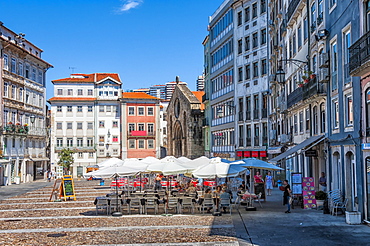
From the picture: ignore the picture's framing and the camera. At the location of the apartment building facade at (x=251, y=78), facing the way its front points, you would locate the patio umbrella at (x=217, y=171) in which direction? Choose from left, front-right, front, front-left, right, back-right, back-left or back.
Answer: front-left

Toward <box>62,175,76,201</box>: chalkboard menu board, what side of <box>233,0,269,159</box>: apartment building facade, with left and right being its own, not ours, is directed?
front

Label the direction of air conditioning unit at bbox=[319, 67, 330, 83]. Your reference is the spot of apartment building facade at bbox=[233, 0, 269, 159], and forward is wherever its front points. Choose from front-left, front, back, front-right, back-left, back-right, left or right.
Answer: front-left

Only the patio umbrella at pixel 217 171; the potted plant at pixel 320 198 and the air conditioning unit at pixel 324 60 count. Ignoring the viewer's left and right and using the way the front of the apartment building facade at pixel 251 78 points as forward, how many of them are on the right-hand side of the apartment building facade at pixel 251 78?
0

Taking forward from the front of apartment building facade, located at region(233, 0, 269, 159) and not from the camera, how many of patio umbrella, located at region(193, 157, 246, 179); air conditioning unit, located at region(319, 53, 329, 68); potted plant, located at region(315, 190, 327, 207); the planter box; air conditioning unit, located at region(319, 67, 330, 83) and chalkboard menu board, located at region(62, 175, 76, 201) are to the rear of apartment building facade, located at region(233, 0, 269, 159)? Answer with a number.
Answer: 0

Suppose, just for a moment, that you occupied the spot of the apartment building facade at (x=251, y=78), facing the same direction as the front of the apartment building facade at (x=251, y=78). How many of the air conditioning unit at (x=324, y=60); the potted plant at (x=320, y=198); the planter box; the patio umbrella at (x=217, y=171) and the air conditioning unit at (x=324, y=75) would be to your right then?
0

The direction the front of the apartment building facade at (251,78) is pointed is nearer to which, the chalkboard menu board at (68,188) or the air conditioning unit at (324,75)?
the chalkboard menu board

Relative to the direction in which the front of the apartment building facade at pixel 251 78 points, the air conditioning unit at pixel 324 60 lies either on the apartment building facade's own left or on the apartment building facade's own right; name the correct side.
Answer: on the apartment building facade's own left

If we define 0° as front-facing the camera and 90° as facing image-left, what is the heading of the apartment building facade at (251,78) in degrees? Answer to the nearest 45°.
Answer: approximately 45°

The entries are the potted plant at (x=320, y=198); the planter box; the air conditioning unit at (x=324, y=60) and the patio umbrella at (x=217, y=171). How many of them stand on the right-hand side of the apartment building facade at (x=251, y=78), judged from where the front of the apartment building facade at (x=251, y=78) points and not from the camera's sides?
0

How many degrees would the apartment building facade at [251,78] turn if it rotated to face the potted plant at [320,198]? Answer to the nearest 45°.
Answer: approximately 45° to its left

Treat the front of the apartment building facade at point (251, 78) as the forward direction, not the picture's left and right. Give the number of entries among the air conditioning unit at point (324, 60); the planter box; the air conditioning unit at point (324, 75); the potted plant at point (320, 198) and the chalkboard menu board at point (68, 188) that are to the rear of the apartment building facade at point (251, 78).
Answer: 0
